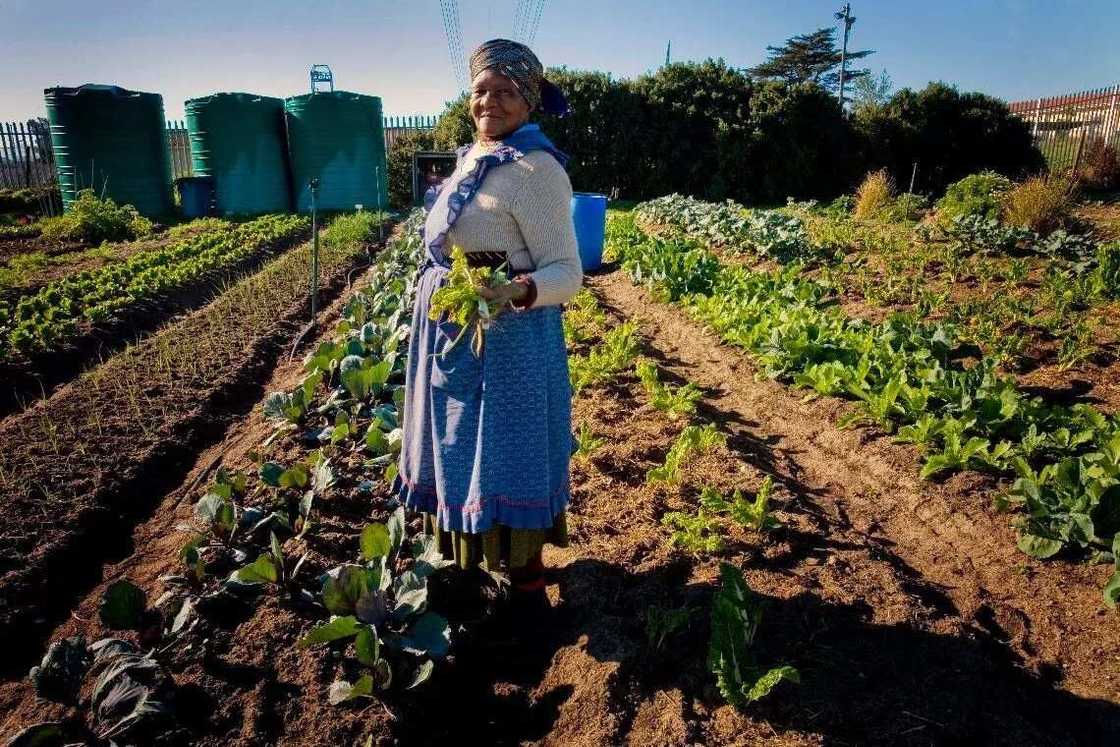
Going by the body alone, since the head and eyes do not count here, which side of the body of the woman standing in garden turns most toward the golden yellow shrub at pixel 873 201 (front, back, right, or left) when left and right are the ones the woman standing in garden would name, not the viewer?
back

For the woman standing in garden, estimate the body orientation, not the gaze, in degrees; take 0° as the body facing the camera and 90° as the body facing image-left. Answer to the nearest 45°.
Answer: approximately 45°

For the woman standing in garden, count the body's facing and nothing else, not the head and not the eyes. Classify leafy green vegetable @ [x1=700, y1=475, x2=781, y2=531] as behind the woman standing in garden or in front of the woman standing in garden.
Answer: behind

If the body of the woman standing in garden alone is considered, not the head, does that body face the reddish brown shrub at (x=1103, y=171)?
no

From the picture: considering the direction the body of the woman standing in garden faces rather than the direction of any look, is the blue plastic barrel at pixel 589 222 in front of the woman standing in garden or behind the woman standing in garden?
behind

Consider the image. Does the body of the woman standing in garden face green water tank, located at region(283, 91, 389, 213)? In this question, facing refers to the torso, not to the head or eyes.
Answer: no

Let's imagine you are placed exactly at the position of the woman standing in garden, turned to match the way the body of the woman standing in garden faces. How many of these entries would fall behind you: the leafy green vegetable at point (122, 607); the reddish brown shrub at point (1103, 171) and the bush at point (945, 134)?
2

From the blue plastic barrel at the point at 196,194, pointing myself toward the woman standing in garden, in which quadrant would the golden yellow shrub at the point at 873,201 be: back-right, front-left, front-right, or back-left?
front-left

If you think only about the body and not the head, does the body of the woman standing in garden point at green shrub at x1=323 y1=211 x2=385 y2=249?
no

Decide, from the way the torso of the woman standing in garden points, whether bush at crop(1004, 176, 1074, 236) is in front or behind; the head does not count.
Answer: behind

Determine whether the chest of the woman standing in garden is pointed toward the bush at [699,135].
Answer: no

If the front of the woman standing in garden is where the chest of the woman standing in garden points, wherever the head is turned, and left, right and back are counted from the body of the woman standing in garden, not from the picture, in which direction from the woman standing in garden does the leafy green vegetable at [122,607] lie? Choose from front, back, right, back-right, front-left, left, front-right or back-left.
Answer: front-right

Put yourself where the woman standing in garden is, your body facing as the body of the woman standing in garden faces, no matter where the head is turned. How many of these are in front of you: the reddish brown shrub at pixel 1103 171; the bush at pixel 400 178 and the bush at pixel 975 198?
0
